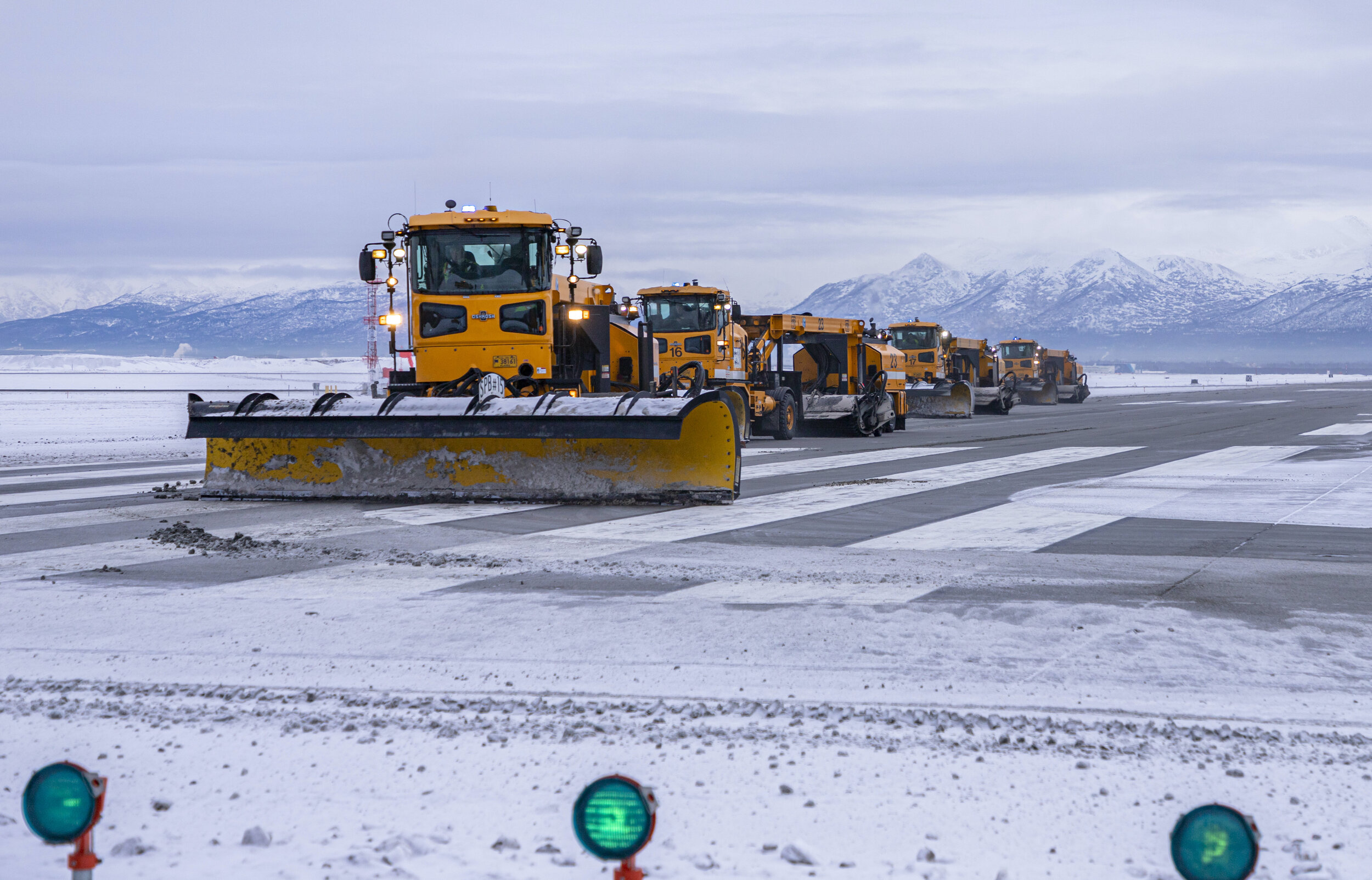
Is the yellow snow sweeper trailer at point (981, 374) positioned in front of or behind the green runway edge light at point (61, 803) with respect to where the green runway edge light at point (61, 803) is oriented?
behind

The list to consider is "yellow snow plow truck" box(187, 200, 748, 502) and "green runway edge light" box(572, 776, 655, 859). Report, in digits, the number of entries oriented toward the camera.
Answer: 2

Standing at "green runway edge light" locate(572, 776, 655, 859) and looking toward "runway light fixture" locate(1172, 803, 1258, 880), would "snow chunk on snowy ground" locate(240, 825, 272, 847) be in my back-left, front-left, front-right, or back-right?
back-left

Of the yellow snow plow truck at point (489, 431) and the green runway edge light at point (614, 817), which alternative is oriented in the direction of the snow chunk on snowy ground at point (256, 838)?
the yellow snow plow truck

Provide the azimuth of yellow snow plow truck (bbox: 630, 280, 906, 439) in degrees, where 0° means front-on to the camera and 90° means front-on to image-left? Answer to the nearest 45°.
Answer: approximately 45°

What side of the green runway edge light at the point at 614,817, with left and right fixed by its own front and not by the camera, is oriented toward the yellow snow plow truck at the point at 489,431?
back

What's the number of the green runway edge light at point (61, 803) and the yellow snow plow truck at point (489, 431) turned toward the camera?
2

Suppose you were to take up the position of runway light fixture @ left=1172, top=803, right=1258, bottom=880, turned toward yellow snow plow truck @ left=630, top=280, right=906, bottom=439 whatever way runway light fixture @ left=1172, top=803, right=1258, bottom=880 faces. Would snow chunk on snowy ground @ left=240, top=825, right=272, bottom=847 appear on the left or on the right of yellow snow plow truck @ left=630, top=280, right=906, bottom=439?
left

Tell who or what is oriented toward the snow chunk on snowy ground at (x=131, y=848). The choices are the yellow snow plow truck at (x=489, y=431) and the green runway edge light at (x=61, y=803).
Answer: the yellow snow plow truck

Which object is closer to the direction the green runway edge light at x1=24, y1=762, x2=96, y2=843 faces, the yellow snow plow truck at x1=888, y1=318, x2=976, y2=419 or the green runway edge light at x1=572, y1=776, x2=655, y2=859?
the green runway edge light

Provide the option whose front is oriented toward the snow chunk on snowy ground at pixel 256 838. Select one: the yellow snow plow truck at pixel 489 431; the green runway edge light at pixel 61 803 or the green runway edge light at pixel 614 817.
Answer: the yellow snow plow truck

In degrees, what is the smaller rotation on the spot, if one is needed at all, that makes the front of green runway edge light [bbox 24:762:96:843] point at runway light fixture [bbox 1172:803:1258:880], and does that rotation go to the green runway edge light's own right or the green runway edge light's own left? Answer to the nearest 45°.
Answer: approximately 45° to the green runway edge light's own left
